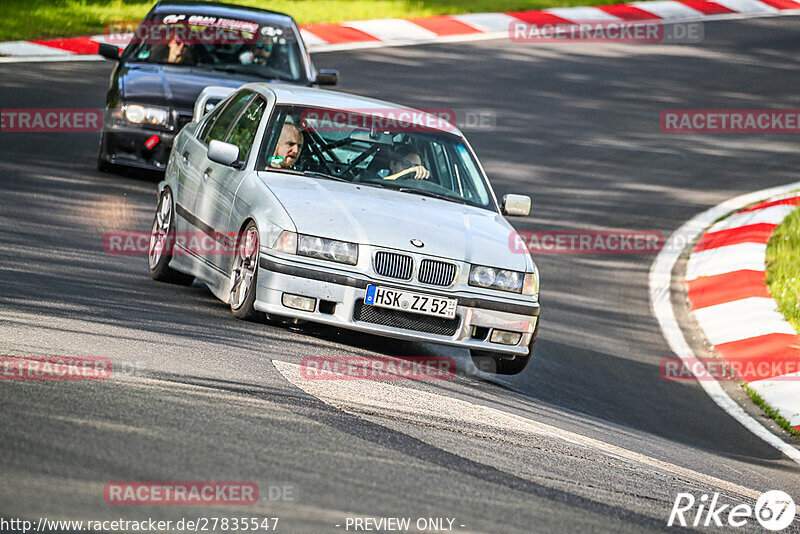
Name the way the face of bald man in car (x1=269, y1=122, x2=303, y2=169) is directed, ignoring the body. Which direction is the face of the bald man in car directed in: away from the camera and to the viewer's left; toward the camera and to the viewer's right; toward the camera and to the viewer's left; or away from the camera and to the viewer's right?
toward the camera and to the viewer's right

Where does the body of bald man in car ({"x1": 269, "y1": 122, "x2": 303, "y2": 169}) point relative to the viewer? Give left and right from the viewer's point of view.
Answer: facing the viewer and to the right of the viewer
